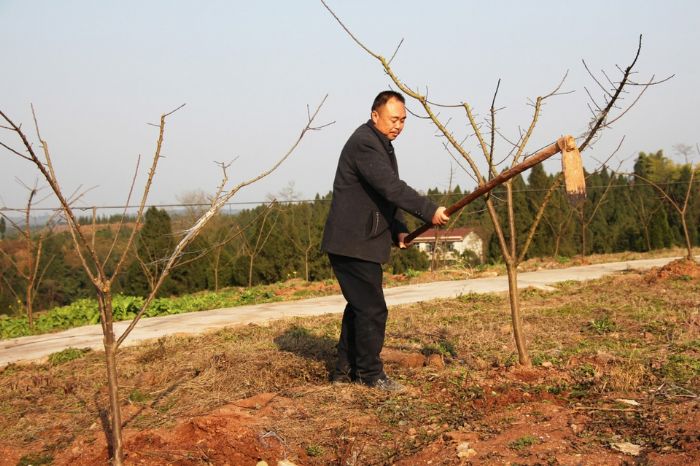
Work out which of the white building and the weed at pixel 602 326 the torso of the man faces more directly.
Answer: the weed

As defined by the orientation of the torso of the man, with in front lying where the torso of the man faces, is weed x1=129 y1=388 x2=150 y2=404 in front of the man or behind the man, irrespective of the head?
behind

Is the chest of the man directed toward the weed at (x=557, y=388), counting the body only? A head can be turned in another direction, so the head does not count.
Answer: yes

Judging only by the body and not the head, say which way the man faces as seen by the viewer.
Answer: to the viewer's right

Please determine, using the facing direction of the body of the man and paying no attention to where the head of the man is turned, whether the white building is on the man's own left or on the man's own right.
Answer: on the man's own left

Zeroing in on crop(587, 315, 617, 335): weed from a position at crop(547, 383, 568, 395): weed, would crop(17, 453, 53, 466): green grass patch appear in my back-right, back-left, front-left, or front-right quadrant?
back-left
